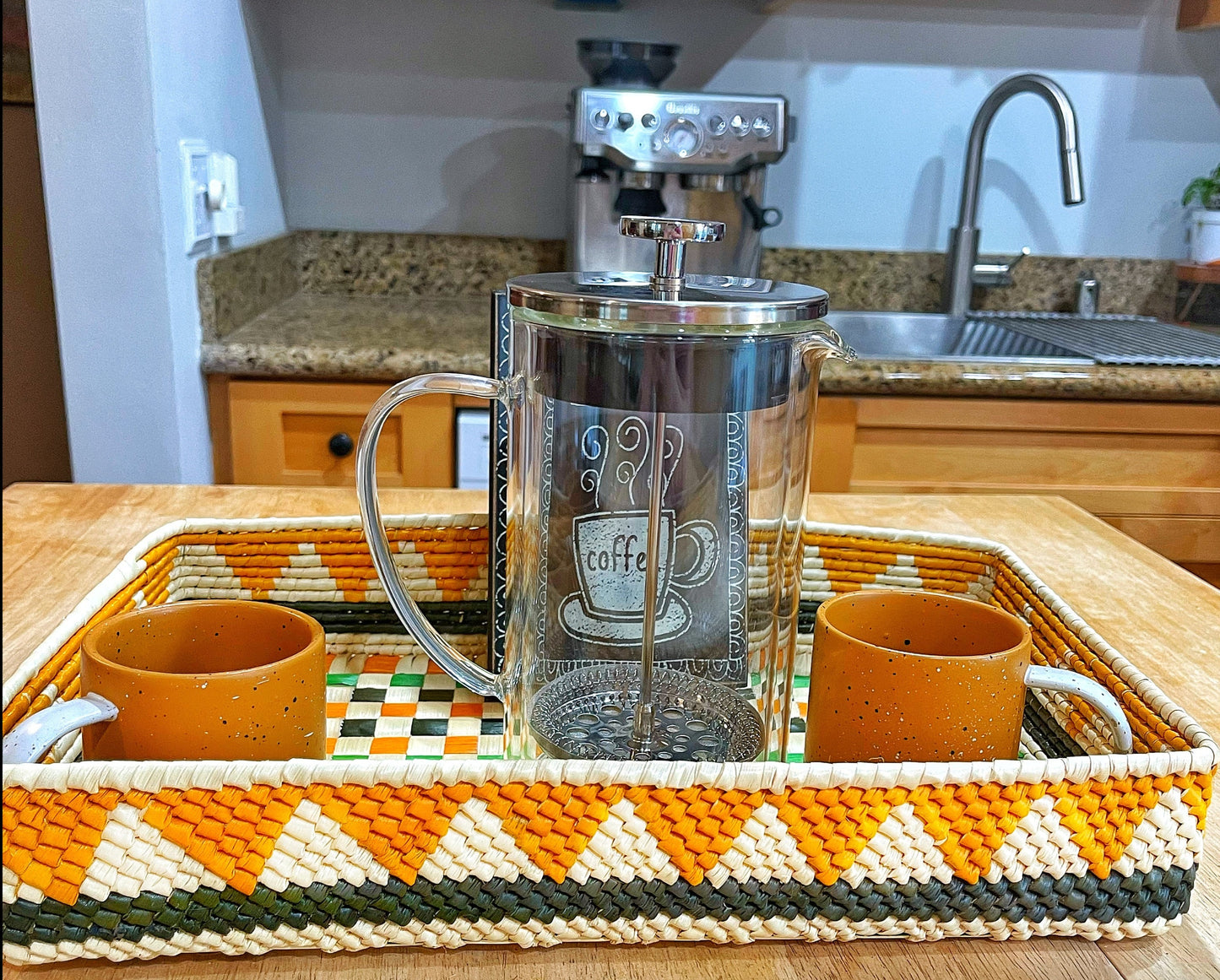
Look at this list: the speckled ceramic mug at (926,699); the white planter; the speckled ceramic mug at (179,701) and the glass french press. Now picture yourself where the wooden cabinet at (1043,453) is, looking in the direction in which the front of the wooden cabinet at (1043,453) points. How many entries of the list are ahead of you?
3

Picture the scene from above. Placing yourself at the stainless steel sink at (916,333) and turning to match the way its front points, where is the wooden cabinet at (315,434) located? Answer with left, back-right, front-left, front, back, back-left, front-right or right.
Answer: front-right

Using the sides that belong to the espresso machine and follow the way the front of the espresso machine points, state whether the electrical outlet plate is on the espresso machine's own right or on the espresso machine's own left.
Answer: on the espresso machine's own right

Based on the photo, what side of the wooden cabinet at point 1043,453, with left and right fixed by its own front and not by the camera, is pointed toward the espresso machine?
right

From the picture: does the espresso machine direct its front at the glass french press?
yes

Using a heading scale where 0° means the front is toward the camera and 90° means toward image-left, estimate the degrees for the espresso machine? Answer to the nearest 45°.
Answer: approximately 0°

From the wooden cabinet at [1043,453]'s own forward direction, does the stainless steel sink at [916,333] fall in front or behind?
behind
